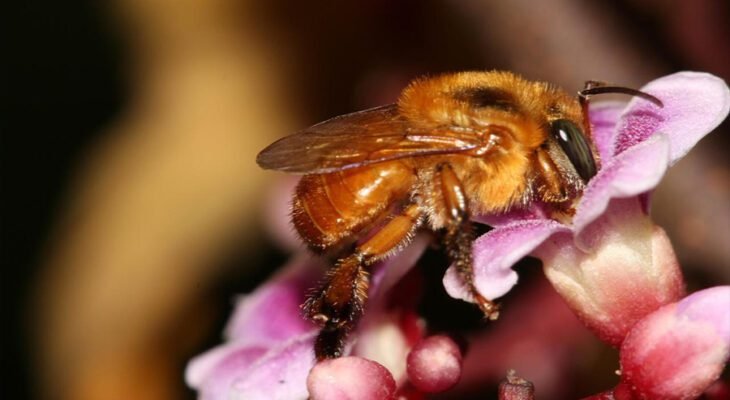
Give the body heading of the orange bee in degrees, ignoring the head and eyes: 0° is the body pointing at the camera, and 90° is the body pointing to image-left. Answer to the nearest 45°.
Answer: approximately 270°
